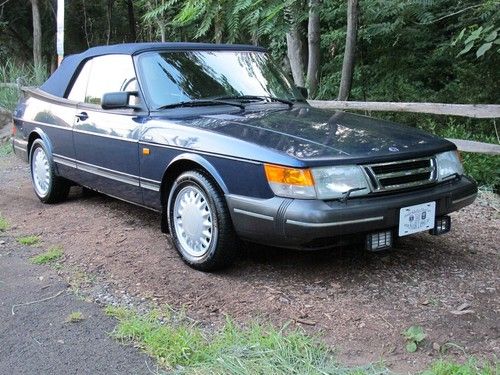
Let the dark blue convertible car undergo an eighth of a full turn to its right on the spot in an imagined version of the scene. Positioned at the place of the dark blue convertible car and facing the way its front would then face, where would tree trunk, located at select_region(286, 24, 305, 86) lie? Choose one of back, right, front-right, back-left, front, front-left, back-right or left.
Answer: back

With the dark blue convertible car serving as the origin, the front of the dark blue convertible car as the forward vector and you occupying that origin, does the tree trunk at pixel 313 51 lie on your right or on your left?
on your left

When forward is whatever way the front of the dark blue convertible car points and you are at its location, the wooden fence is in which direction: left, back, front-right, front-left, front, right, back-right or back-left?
left

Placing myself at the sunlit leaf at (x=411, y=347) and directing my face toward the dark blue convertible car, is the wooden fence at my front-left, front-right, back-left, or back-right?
front-right

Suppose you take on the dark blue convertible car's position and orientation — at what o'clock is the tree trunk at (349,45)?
The tree trunk is roughly at 8 o'clock from the dark blue convertible car.

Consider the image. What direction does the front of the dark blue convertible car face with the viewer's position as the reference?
facing the viewer and to the right of the viewer

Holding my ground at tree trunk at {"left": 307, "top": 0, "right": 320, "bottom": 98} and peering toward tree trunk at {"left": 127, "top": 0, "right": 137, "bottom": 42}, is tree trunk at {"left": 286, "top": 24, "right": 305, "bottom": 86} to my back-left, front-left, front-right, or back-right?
front-right

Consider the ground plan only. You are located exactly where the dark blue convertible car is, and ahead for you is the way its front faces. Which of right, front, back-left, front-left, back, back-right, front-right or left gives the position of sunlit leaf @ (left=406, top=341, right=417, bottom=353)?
front

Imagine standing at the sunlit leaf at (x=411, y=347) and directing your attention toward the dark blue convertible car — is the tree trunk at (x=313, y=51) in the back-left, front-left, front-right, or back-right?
front-right
